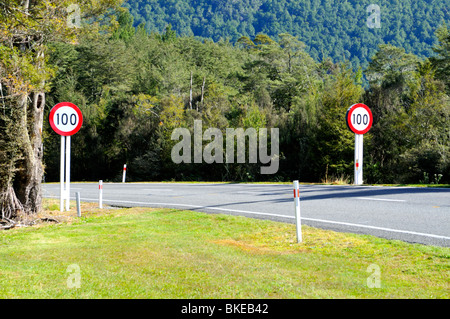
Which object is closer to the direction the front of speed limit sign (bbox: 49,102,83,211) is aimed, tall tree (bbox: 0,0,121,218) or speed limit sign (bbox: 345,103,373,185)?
the tall tree

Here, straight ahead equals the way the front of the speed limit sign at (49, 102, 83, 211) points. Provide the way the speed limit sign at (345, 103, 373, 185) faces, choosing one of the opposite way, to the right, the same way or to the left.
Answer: the same way

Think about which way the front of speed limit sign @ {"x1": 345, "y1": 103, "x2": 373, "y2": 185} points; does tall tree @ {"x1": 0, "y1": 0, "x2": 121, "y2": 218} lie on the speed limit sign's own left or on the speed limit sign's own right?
on the speed limit sign's own right

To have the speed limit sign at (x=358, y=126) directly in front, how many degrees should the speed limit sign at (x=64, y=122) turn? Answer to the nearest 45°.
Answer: approximately 90° to its left

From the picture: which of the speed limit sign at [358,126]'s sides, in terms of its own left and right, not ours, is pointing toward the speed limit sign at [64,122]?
right

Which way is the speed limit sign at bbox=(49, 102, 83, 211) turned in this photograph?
toward the camera

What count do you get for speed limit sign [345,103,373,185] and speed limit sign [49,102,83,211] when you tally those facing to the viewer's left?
0

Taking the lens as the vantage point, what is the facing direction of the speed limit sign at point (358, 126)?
facing the viewer and to the right of the viewer
